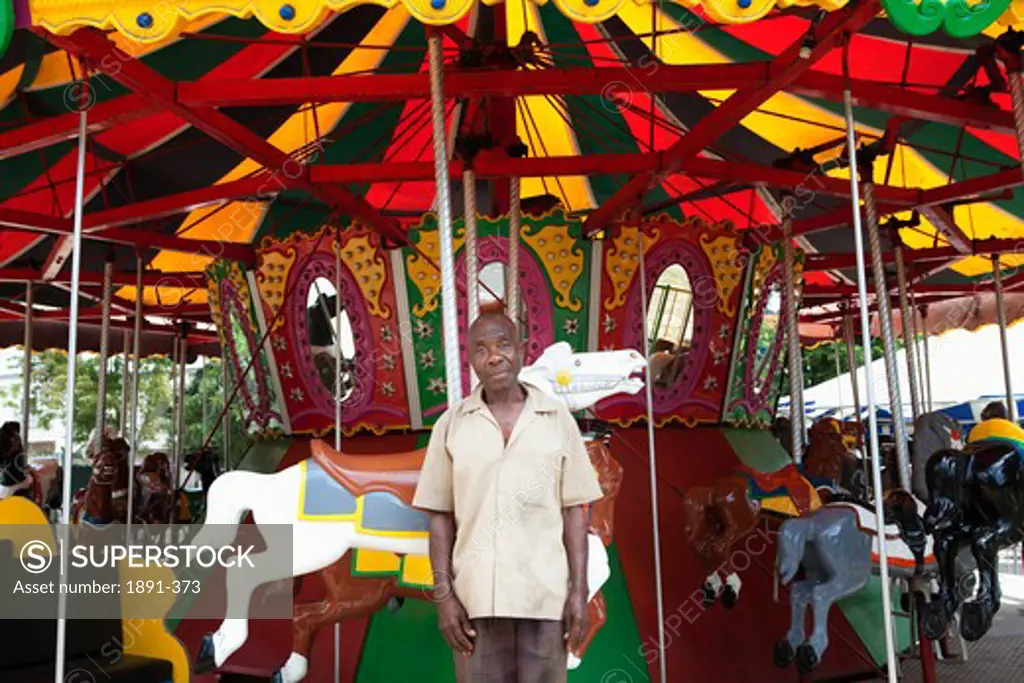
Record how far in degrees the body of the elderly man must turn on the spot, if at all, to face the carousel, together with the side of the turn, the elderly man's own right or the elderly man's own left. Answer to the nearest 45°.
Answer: approximately 180°

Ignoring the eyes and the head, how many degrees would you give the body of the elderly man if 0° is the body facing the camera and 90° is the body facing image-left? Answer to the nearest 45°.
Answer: approximately 0°

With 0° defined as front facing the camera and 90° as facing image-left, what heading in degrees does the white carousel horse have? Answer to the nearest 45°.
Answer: approximately 270°

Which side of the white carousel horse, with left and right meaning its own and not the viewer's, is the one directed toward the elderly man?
right

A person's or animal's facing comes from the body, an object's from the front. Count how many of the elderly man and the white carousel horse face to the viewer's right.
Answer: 1

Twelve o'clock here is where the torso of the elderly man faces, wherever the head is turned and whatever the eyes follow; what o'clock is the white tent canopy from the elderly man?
The white tent canopy is roughly at 7 o'clock from the elderly man.

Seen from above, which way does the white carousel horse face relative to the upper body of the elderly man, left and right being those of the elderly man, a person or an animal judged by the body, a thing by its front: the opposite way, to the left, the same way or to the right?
to the left

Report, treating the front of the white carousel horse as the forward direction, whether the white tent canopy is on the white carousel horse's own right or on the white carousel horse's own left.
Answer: on the white carousel horse's own left

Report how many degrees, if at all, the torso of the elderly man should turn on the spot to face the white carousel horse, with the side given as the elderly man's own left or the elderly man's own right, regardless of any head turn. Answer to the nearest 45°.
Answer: approximately 135° to the elderly man's own right
